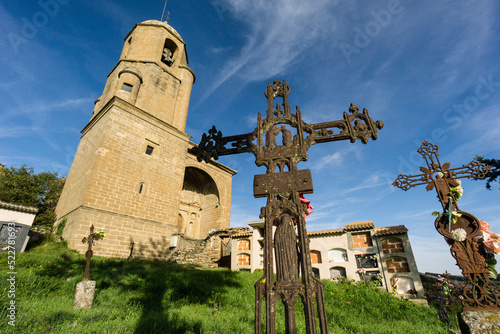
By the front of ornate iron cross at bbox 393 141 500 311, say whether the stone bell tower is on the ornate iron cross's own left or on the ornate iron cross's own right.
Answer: on the ornate iron cross's own right

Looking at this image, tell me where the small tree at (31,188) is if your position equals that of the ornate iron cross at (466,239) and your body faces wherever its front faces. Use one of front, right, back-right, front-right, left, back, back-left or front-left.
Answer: right

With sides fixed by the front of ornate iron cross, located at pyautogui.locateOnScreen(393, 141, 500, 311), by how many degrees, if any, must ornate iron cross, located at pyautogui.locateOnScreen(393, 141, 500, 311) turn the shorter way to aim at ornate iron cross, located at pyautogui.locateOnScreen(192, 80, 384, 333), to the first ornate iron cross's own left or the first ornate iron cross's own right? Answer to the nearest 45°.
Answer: approximately 45° to the first ornate iron cross's own right

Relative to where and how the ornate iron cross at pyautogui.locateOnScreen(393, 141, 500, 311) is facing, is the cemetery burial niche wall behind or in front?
behind

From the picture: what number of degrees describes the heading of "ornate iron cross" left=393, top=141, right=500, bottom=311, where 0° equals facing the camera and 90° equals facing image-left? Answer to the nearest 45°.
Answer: approximately 0°
